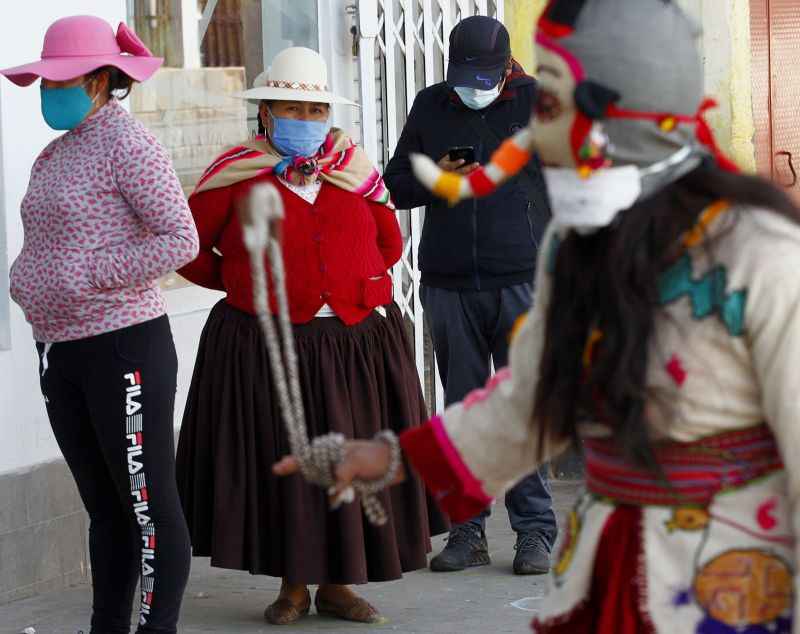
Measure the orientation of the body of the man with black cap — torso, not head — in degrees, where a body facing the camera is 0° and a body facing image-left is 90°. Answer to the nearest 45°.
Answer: approximately 0°

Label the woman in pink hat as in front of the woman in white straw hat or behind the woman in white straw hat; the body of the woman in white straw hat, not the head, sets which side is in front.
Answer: in front

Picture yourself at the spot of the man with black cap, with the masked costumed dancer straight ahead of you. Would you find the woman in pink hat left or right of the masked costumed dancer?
right

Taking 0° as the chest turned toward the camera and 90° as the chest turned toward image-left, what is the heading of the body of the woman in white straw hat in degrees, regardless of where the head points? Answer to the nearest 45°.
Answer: approximately 0°

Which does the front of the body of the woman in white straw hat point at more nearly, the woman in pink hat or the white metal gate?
the woman in pink hat

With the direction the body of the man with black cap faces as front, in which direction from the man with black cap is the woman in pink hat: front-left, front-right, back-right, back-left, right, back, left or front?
front-right

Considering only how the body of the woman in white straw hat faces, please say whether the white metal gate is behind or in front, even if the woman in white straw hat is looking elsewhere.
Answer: behind

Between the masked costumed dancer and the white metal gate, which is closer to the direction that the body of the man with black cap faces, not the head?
the masked costumed dancer

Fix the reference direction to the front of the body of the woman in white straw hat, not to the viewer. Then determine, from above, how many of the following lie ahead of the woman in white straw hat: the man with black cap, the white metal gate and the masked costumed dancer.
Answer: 1

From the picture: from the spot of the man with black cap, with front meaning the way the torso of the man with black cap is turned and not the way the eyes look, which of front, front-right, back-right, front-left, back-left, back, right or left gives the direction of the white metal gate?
back

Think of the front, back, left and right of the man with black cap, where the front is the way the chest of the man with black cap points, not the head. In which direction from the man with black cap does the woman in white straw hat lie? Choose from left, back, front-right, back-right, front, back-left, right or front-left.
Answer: front-right

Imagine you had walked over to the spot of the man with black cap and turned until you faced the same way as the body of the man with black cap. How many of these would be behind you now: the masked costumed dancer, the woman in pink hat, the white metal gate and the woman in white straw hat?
1

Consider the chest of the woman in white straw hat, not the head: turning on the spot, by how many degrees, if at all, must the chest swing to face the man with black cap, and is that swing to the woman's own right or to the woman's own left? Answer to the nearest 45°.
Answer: approximately 135° to the woman's own left

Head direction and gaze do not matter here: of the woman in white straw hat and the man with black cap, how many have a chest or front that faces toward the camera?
2

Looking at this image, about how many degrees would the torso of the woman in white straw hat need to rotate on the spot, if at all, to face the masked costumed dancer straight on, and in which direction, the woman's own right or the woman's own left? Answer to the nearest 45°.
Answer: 0° — they already face them
